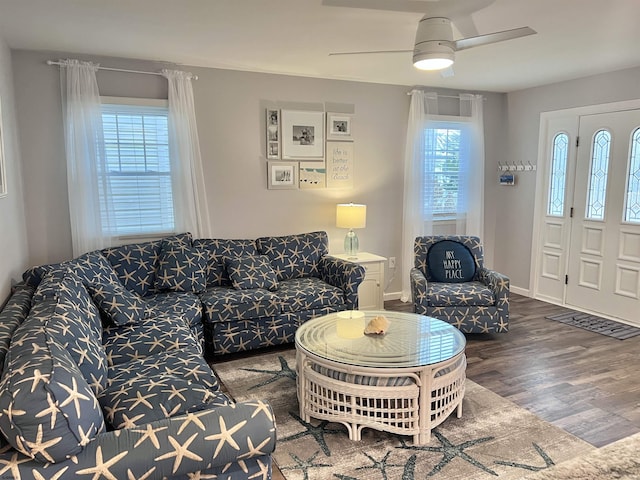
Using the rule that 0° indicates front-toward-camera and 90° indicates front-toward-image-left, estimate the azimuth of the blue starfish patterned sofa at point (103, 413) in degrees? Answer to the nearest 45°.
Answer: approximately 270°

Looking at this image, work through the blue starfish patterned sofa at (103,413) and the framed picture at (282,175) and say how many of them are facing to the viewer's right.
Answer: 1

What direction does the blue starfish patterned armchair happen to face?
toward the camera

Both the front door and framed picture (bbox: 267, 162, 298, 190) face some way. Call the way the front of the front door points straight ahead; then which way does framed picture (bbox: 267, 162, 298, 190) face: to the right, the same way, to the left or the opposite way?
to the left

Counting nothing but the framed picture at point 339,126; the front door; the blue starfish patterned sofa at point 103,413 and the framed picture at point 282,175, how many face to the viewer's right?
1

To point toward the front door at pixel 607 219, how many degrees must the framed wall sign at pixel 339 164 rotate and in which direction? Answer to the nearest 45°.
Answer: approximately 90° to its left

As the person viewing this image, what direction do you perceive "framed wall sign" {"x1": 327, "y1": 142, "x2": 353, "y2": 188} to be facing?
facing the viewer

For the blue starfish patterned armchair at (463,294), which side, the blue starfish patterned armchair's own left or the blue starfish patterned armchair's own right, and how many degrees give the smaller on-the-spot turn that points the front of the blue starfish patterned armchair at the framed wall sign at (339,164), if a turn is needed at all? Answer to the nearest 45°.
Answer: approximately 135° to the blue starfish patterned armchair's own right

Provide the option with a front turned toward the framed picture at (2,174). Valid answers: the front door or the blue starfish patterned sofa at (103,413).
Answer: the front door

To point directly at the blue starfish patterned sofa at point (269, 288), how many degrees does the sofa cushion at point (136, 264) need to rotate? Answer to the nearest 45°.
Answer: approximately 45° to its left

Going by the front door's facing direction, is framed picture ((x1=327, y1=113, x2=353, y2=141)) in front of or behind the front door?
in front

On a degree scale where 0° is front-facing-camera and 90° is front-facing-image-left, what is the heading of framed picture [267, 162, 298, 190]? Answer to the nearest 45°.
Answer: approximately 0°

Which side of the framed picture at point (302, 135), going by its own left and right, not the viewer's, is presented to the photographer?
front
